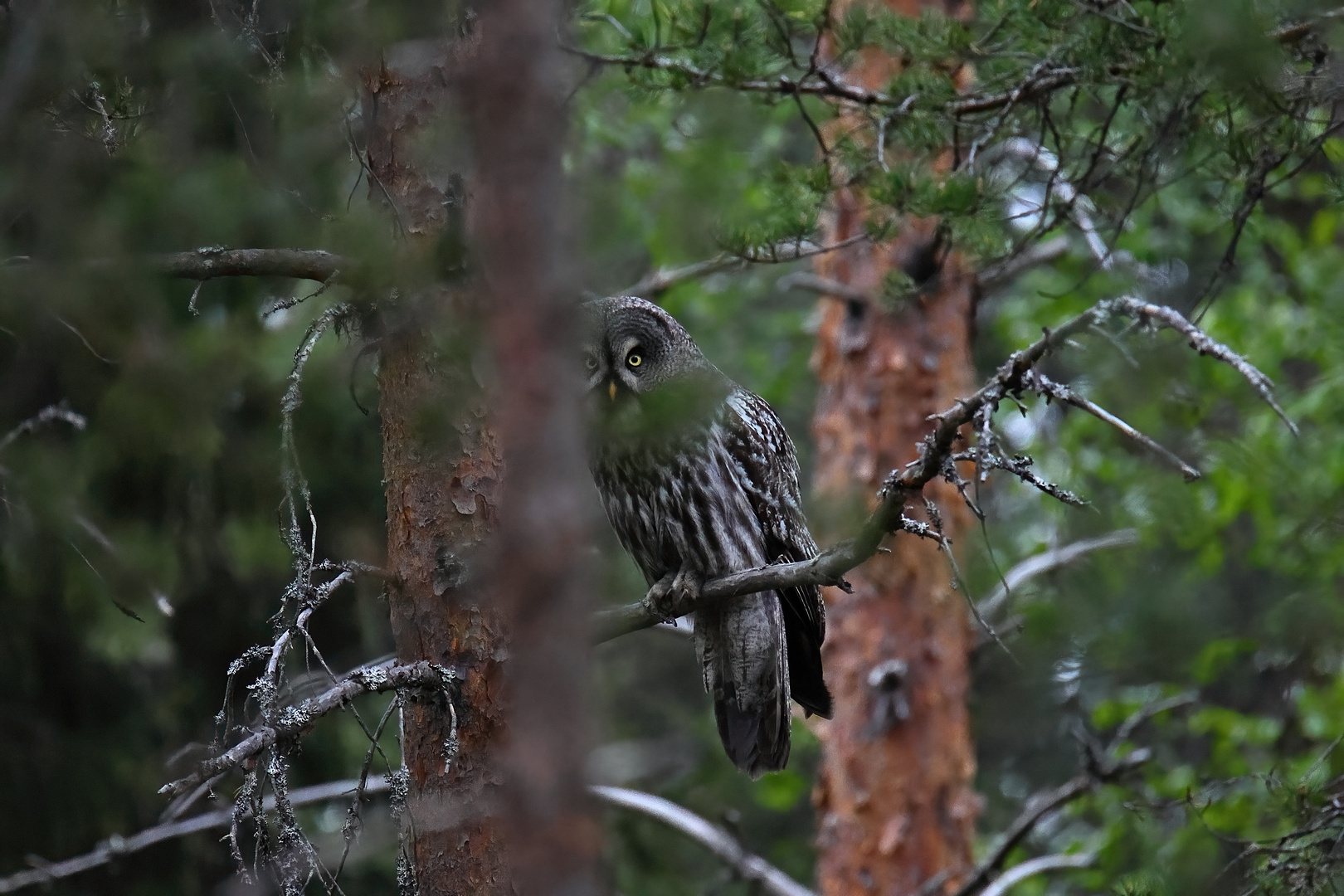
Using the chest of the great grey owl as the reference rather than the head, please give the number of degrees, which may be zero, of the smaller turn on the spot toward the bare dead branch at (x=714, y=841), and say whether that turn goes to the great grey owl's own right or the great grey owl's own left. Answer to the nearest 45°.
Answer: approximately 135° to the great grey owl's own right

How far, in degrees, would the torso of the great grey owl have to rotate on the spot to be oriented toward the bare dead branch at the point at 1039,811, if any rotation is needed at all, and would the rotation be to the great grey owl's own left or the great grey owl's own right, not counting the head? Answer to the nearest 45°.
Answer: approximately 180°

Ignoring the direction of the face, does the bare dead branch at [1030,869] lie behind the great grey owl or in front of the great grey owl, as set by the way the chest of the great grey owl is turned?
behind
